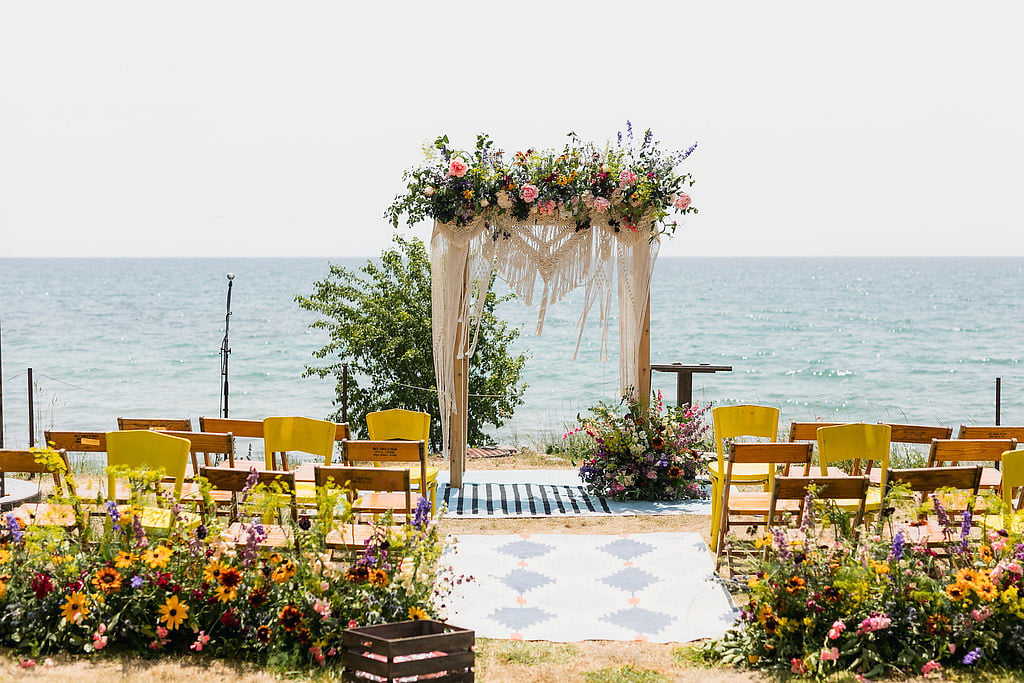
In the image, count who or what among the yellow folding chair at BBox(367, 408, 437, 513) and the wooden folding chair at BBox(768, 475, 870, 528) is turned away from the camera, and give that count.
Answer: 2

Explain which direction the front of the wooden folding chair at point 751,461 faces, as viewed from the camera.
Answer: facing away from the viewer

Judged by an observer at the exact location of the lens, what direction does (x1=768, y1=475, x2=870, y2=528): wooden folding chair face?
facing away from the viewer

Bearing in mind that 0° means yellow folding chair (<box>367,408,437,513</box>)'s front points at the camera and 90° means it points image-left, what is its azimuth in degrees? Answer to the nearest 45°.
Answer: approximately 180°

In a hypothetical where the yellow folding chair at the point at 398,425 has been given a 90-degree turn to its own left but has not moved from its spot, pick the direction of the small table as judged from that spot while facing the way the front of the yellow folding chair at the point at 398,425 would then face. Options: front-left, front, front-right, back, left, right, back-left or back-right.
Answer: back-right

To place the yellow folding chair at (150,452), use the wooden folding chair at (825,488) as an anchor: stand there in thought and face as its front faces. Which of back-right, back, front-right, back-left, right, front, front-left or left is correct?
left

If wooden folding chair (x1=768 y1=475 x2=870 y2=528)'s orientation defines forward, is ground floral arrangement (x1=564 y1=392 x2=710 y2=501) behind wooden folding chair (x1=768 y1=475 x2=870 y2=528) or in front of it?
in front

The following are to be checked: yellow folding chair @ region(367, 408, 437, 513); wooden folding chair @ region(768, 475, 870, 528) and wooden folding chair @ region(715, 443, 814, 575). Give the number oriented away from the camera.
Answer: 3

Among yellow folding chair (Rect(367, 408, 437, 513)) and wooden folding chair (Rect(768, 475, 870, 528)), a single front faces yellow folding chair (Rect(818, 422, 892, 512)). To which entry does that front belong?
the wooden folding chair

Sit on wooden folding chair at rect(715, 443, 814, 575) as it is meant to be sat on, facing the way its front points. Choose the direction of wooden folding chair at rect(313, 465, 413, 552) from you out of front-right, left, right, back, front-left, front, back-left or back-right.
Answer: back-left

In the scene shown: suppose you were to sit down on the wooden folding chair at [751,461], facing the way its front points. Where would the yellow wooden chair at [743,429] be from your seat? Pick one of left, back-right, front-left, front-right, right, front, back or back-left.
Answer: front

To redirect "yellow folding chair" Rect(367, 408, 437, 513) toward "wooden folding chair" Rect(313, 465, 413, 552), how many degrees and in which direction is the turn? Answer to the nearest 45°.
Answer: approximately 180°

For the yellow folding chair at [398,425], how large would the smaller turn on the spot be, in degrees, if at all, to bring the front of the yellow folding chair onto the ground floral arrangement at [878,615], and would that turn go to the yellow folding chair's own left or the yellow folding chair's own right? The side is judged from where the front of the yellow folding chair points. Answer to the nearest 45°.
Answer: approximately 135° to the yellow folding chair's own right

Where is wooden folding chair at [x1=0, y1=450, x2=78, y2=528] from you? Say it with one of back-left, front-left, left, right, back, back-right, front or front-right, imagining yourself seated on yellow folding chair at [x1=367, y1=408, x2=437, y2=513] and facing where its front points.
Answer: back-left

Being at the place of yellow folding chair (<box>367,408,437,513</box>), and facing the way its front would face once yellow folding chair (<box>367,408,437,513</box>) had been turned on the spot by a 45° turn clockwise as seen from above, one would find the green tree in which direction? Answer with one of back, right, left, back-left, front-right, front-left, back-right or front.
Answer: front-left
